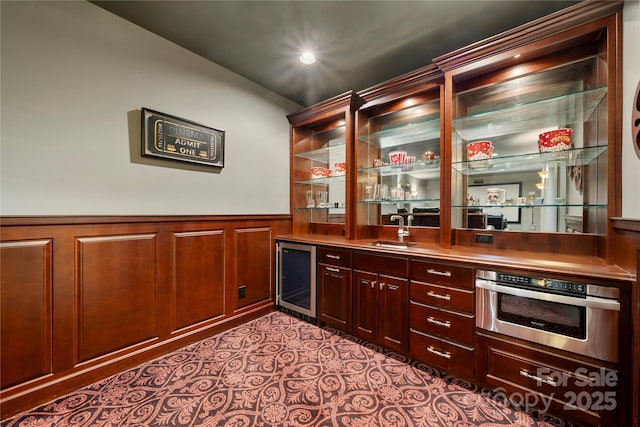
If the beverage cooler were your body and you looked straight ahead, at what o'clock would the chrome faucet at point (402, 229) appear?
The chrome faucet is roughly at 8 o'clock from the beverage cooler.

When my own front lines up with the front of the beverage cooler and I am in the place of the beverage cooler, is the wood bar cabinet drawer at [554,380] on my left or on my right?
on my left

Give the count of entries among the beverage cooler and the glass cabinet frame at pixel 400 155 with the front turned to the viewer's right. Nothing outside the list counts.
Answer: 0

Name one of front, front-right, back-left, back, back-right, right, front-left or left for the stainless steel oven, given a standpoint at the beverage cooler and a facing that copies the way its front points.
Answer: left

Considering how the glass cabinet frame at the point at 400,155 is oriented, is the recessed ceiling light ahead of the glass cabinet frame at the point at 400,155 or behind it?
ahead

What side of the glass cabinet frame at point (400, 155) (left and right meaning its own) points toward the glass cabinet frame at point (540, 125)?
left

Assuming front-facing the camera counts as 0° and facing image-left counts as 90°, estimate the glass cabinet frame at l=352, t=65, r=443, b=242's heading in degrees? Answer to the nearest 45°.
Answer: approximately 45°
